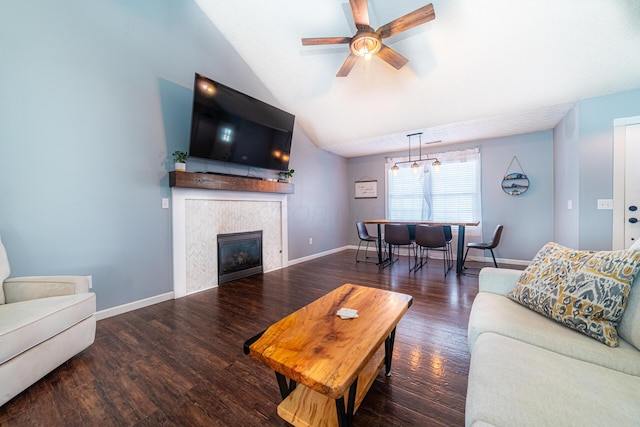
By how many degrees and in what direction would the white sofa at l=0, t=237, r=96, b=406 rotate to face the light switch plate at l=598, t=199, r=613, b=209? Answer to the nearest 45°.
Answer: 0° — it already faces it

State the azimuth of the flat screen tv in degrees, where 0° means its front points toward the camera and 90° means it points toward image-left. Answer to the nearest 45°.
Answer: approximately 315°

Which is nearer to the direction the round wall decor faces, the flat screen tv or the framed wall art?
the flat screen tv

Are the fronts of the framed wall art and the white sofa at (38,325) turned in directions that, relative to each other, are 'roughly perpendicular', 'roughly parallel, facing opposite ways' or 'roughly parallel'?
roughly perpendicular

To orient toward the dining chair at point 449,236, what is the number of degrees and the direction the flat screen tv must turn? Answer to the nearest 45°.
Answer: approximately 45° to its left

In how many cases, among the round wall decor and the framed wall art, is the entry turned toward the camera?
2

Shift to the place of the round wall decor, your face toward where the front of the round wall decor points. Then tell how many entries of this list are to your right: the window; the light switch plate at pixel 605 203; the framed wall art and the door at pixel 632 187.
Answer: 2

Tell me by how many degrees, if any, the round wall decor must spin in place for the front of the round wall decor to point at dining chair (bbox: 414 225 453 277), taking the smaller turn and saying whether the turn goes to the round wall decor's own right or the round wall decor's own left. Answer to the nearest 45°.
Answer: approximately 45° to the round wall decor's own right

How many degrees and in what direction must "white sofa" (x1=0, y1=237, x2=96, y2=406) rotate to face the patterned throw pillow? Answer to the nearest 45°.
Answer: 0° — it already faces it
